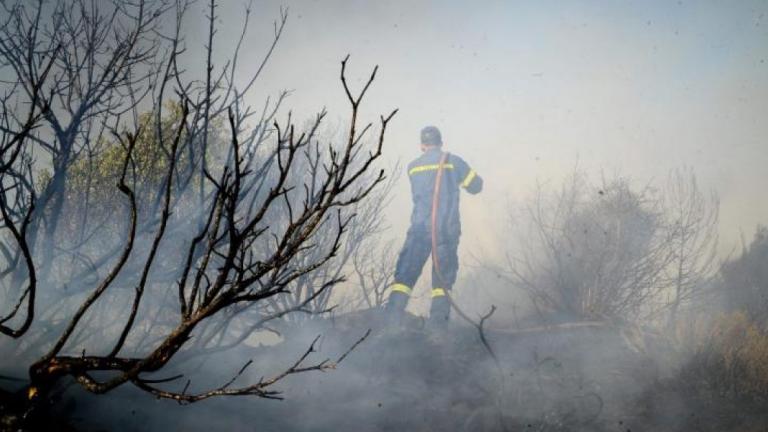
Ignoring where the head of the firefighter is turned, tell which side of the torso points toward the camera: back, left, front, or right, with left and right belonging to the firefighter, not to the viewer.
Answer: back
